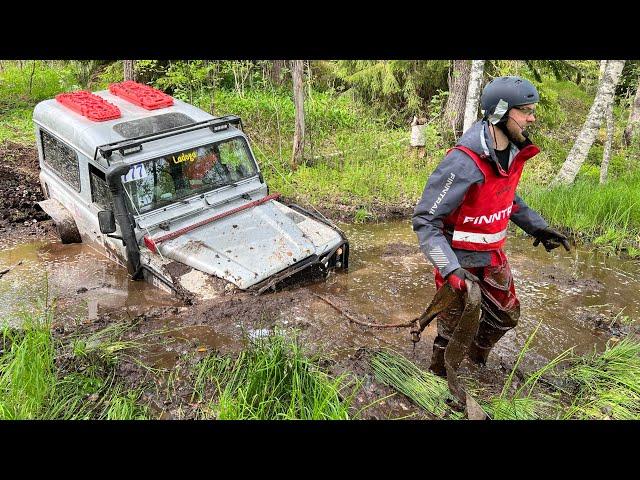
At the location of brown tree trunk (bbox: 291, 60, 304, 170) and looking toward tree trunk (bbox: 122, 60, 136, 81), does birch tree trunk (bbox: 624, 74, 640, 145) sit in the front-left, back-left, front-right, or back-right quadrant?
back-right

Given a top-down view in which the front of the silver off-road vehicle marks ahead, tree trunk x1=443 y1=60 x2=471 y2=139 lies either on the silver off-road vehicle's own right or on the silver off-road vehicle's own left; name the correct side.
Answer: on the silver off-road vehicle's own left

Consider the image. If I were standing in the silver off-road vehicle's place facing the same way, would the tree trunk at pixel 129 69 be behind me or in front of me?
behind

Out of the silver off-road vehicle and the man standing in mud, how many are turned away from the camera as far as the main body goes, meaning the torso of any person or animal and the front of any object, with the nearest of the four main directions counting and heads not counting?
0

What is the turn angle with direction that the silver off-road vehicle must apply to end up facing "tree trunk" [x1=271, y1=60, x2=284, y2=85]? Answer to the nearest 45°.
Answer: approximately 135° to its left

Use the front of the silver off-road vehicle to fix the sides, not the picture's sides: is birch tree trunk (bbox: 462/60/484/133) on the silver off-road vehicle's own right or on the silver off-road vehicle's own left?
on the silver off-road vehicle's own left

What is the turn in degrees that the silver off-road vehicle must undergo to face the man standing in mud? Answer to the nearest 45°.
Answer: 0° — it already faces them
